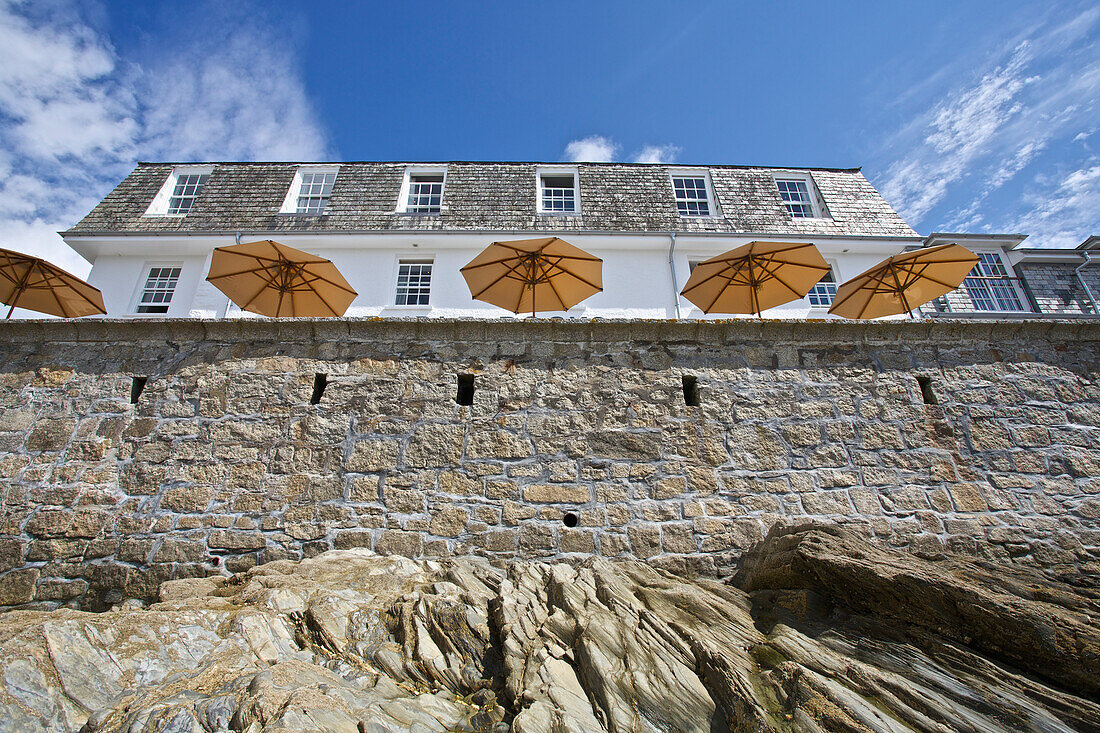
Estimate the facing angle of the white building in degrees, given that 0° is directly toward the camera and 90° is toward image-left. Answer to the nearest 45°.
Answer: approximately 0°

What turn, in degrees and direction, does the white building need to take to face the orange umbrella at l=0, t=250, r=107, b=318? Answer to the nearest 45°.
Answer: approximately 45° to its right
